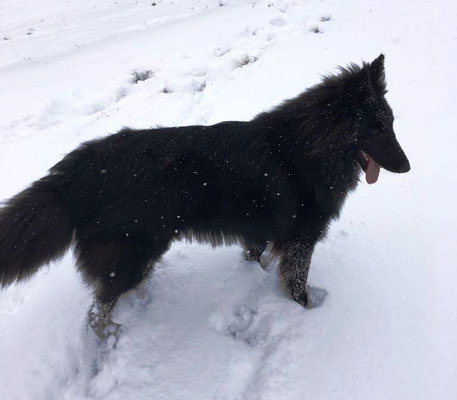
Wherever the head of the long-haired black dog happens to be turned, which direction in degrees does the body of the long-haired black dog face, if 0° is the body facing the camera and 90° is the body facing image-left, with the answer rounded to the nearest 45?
approximately 270°
